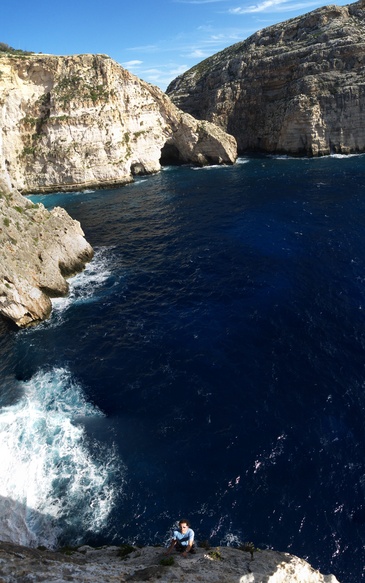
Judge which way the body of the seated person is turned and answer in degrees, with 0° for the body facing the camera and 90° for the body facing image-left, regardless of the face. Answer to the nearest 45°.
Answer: approximately 0°
